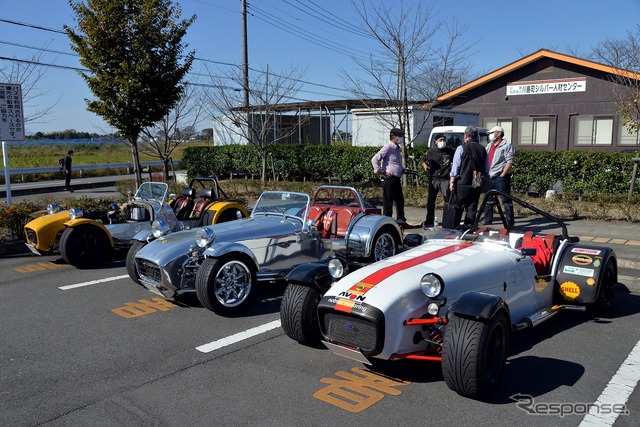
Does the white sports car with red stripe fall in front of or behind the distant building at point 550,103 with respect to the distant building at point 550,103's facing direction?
in front

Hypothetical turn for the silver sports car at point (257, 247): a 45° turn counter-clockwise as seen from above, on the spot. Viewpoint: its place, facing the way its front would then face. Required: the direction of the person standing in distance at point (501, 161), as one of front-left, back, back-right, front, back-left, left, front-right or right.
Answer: back-left

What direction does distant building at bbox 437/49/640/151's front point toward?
toward the camera

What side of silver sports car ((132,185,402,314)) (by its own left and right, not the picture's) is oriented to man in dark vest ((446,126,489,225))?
back

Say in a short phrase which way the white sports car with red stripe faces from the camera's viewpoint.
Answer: facing the viewer and to the left of the viewer

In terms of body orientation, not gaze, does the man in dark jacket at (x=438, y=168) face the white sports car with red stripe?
yes

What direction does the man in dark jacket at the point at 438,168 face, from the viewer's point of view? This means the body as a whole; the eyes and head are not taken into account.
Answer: toward the camera

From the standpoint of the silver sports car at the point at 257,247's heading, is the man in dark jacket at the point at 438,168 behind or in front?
behind

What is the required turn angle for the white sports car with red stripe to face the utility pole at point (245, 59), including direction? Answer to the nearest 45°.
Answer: approximately 90° to its right

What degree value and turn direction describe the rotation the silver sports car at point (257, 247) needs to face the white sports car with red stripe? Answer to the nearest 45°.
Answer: approximately 90° to its left

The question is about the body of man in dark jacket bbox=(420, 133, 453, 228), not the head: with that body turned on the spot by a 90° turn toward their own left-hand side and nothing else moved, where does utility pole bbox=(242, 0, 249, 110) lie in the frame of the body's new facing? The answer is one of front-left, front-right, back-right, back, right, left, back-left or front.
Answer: back-left

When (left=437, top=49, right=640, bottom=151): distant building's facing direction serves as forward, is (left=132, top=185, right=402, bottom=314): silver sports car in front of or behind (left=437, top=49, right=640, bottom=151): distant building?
in front

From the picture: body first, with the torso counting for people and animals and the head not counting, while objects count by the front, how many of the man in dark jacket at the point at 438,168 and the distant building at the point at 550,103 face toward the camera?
2
